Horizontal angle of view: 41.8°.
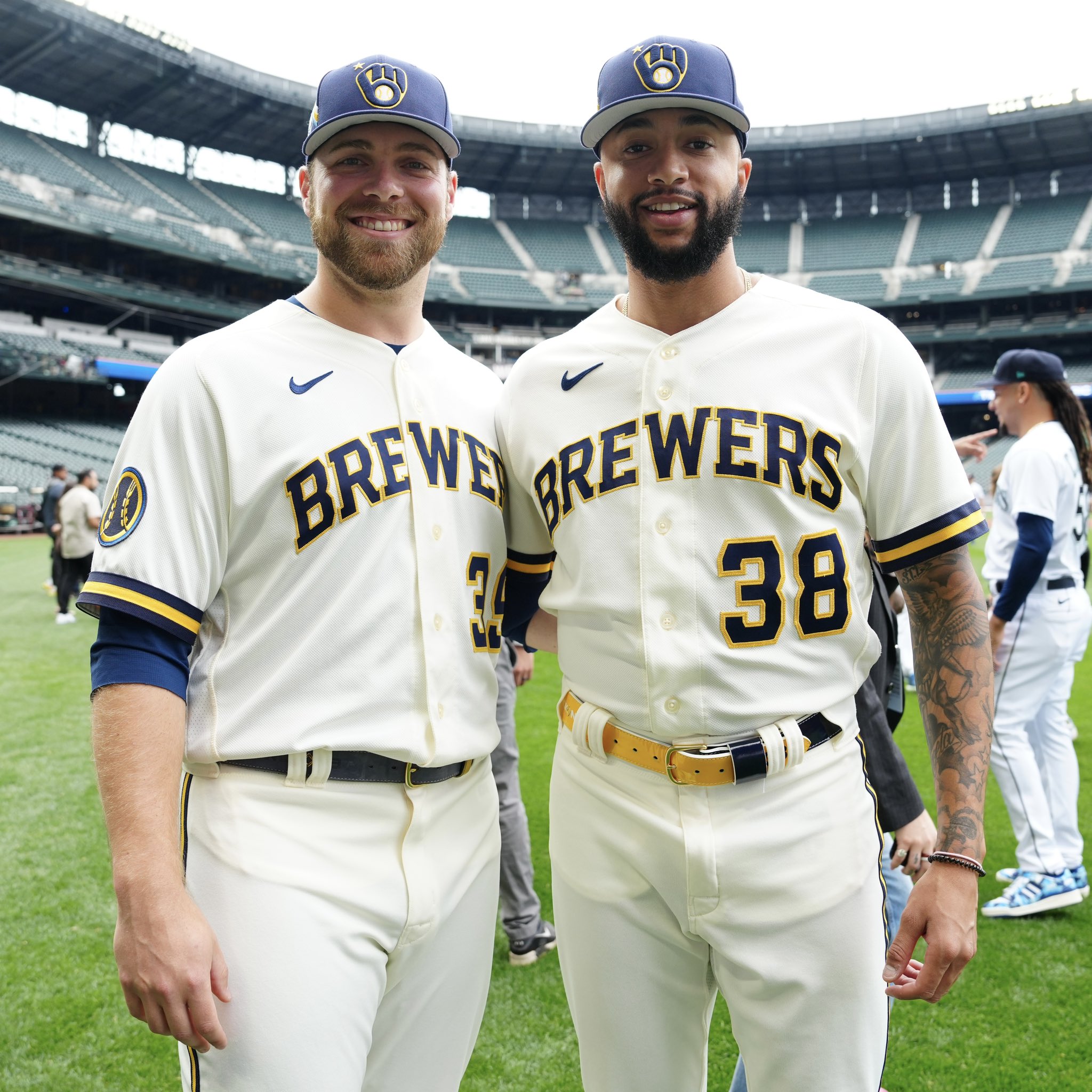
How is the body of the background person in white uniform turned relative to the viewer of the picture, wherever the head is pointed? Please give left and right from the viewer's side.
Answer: facing to the left of the viewer

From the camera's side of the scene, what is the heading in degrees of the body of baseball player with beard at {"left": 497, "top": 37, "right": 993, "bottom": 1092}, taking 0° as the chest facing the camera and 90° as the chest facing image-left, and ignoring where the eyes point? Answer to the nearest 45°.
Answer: approximately 0°

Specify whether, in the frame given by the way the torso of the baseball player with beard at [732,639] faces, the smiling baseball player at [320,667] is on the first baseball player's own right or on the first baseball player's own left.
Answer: on the first baseball player's own right

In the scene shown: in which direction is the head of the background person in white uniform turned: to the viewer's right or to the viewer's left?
to the viewer's left
